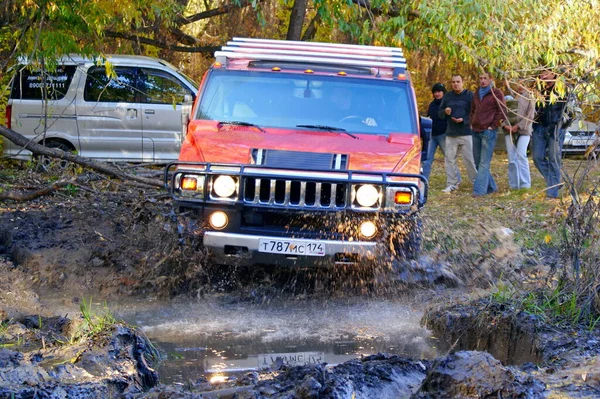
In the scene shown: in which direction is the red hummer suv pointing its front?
toward the camera

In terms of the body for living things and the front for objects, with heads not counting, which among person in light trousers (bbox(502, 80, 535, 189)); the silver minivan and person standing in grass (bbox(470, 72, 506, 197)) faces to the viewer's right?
the silver minivan

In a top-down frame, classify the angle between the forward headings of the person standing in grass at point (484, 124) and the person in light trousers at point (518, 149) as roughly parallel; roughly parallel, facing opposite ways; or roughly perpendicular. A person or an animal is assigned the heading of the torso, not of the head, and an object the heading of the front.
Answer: roughly parallel

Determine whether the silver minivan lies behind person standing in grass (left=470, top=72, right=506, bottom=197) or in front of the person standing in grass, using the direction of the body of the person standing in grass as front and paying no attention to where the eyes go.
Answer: in front

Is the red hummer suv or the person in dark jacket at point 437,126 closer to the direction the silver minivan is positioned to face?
the person in dark jacket

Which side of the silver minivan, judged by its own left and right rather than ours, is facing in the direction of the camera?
right

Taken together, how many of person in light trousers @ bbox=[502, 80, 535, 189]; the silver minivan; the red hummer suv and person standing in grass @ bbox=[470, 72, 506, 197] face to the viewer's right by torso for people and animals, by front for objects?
1

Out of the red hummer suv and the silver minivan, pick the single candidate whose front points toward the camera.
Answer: the red hummer suv

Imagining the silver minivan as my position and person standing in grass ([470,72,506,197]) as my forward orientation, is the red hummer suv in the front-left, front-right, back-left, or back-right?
front-right

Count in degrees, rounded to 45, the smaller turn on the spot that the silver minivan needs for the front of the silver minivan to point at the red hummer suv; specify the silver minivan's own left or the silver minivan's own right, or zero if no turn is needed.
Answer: approximately 90° to the silver minivan's own right

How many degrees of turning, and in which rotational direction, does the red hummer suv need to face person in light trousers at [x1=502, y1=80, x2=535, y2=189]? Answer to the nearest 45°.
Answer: approximately 135° to its left

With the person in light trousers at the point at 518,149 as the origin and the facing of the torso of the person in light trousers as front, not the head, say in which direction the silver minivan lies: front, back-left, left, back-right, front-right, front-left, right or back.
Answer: front-right

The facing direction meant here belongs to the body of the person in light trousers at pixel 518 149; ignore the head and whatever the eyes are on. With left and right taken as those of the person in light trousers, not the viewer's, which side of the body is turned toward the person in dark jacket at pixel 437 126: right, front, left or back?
right

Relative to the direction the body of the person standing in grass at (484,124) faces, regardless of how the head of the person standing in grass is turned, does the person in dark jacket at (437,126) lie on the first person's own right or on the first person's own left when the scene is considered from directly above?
on the first person's own right

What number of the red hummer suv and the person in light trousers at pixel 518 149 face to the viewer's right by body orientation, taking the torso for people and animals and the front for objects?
0
